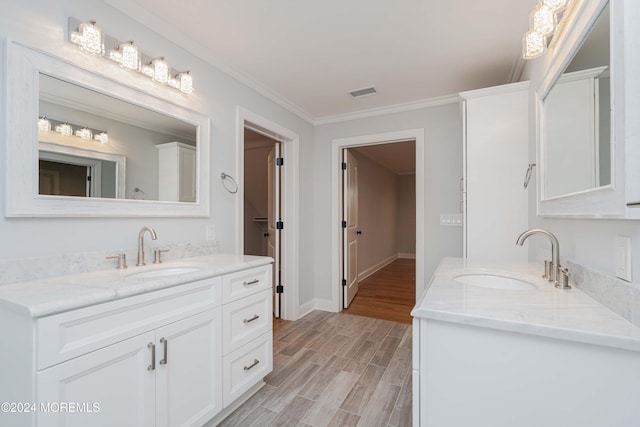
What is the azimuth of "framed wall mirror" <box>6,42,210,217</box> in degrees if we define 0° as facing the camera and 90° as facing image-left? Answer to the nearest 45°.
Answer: approximately 315°

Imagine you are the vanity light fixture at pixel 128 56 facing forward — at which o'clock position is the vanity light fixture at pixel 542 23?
the vanity light fixture at pixel 542 23 is roughly at 12 o'clock from the vanity light fixture at pixel 128 56.

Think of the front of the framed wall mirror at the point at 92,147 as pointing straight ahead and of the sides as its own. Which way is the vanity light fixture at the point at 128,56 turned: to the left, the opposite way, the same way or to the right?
the same way

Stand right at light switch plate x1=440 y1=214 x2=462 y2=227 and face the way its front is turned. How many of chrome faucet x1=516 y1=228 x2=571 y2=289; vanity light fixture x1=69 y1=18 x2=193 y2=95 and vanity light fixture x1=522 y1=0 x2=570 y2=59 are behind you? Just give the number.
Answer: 0

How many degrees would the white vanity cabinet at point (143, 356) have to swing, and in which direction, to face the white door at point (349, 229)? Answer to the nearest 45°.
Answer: approximately 90° to its left

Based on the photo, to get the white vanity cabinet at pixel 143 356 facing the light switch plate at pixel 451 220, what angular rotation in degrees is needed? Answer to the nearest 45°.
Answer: approximately 45° to its left

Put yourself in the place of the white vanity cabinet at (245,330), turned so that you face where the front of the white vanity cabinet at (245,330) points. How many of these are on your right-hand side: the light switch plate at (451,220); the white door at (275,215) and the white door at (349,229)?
0

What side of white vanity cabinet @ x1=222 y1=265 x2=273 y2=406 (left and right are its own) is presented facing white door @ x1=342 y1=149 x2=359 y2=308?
left

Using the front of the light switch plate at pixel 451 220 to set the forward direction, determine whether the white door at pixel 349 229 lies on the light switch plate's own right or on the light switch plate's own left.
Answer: on the light switch plate's own right

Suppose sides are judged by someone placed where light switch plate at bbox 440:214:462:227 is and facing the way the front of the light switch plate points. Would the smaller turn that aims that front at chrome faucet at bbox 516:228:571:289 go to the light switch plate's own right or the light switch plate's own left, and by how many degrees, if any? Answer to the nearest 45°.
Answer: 0° — it already faces it

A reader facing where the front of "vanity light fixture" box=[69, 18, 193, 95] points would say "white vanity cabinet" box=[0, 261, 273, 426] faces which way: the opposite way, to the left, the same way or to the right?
the same way

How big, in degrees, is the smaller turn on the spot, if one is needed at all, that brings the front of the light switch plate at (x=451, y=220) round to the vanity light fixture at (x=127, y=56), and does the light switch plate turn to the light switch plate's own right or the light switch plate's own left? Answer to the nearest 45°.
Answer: approximately 45° to the light switch plate's own right

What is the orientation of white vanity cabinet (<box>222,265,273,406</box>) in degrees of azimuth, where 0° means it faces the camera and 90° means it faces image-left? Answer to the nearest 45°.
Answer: approximately 315°

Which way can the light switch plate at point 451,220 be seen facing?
toward the camera

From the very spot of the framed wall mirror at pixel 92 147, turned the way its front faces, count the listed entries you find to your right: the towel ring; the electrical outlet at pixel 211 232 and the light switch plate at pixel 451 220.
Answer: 0

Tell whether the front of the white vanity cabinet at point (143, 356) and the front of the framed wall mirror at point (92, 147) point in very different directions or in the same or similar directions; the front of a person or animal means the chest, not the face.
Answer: same or similar directions

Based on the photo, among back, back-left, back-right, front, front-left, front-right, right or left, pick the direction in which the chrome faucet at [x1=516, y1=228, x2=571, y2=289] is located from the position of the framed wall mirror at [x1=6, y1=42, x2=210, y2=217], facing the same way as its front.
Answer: front

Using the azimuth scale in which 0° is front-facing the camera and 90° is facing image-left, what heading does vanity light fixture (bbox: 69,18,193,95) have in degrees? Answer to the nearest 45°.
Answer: approximately 315°

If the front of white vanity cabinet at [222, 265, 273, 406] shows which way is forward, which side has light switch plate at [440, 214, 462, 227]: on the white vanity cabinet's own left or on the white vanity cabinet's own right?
on the white vanity cabinet's own left
